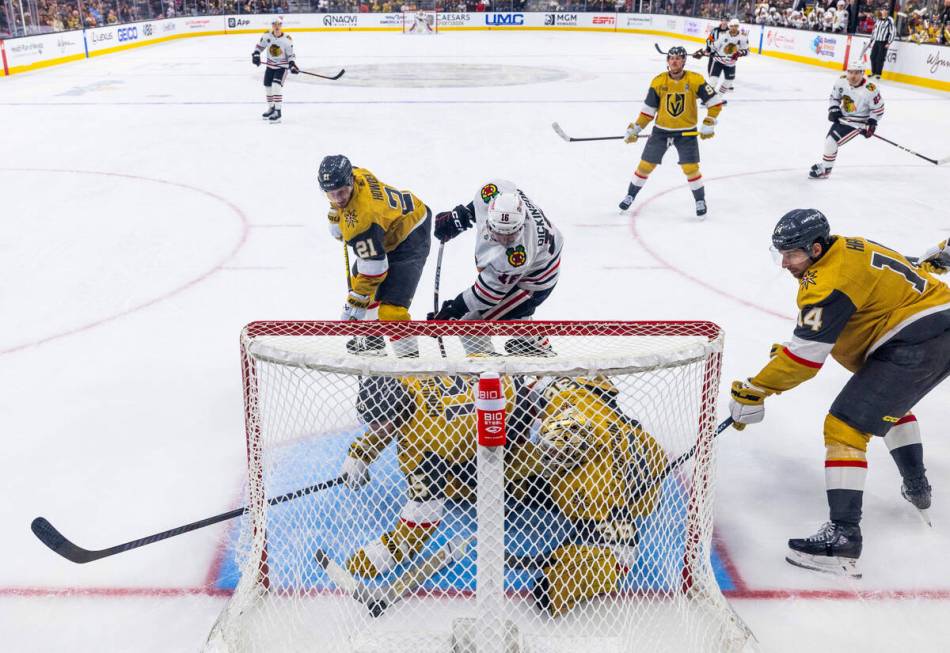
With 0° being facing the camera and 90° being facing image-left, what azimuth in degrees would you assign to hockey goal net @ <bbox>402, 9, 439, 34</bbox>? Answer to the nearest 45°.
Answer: approximately 0°

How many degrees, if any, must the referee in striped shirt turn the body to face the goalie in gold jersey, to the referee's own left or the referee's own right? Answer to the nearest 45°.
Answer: approximately 45° to the referee's own left

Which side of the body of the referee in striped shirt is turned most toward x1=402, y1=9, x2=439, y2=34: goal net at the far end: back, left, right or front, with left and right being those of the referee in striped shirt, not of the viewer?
right

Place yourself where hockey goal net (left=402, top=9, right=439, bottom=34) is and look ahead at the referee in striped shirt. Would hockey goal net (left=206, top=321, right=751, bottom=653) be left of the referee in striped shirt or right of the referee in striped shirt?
right

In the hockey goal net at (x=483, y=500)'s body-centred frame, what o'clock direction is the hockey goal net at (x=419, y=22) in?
the hockey goal net at (x=419, y=22) is roughly at 12 o'clock from the hockey goal net at (x=483, y=500).

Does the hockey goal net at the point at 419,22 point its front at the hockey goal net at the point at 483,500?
yes

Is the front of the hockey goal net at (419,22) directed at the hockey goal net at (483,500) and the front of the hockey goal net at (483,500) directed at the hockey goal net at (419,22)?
yes

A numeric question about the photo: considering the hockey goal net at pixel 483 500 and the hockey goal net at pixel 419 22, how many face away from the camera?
1

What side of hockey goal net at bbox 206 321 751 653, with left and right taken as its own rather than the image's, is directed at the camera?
back
